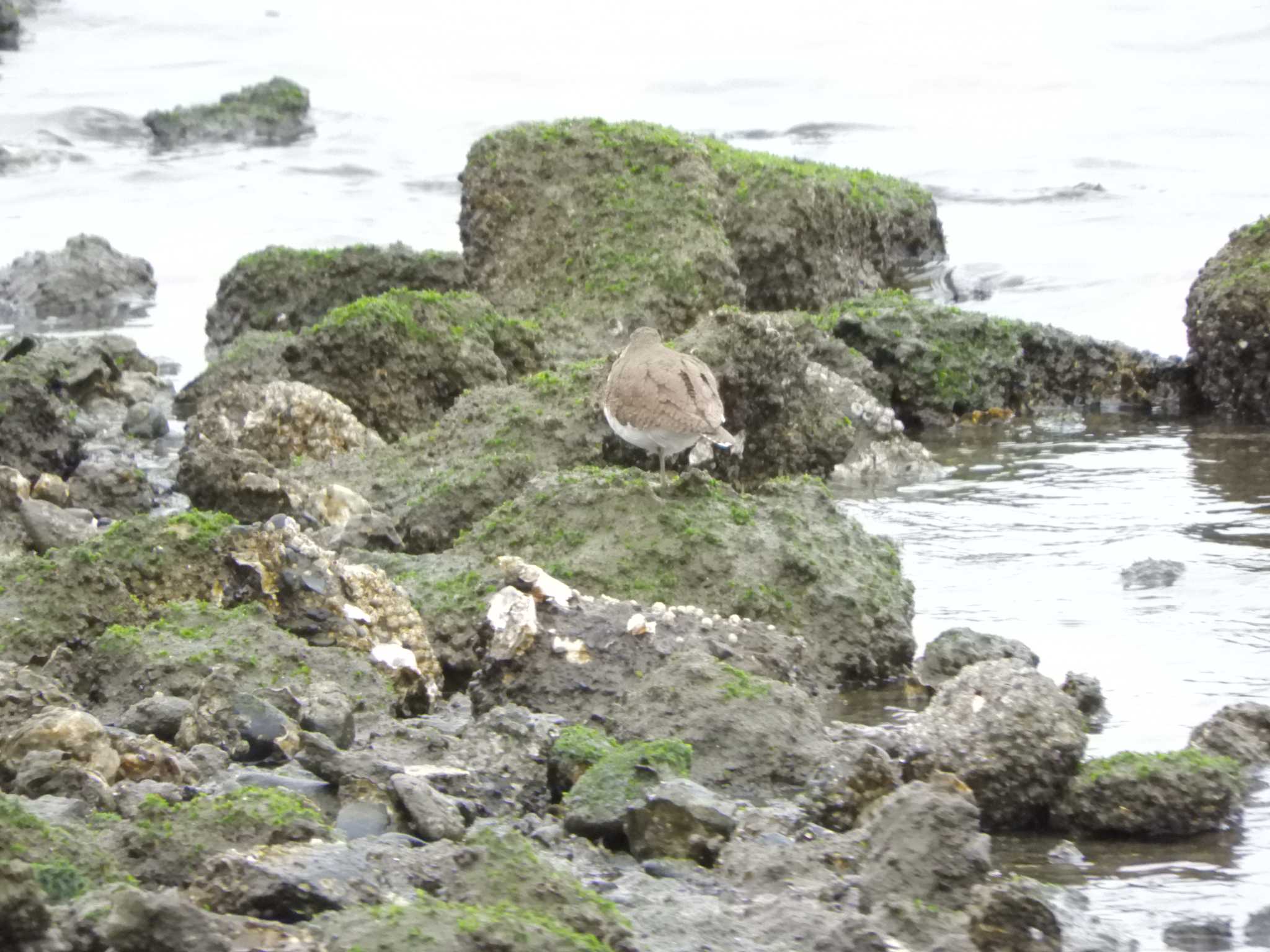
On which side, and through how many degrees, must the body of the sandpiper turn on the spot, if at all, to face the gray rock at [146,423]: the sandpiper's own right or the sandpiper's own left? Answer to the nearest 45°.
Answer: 0° — it already faces it

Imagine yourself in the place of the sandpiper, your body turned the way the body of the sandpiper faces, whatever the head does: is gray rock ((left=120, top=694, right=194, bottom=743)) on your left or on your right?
on your left

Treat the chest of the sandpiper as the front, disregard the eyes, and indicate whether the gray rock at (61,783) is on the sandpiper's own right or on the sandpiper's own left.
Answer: on the sandpiper's own left

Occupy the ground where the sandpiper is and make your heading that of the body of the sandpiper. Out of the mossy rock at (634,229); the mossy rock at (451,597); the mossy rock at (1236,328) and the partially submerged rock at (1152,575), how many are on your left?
1

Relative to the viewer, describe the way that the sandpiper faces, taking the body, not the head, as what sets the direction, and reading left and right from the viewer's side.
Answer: facing away from the viewer and to the left of the viewer

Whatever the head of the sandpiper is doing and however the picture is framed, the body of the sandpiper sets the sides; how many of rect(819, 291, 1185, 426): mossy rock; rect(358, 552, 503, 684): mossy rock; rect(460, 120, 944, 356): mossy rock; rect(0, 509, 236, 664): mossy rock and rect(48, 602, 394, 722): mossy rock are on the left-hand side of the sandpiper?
3

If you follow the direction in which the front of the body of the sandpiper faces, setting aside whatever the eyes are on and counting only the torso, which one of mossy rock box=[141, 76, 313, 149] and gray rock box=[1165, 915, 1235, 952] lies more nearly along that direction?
the mossy rock

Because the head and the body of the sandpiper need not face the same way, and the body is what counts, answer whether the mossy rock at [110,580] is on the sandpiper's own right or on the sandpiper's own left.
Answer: on the sandpiper's own left

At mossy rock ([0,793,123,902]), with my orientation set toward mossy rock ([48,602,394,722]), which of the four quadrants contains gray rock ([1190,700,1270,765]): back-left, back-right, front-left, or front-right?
front-right

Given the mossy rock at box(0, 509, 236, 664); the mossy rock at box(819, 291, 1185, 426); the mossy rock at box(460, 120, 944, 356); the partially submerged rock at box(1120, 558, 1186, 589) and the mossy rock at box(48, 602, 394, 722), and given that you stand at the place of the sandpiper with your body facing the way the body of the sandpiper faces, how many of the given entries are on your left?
2

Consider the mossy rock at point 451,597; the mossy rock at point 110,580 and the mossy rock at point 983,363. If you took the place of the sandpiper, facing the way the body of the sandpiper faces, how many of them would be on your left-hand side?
2

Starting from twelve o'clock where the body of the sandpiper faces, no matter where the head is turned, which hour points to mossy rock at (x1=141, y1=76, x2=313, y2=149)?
The mossy rock is roughly at 1 o'clock from the sandpiper.

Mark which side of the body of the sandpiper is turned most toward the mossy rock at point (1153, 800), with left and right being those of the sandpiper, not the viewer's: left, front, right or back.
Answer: back

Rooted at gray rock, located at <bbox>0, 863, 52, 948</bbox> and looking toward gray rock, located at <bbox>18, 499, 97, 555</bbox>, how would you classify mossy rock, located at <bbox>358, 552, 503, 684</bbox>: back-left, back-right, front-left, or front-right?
front-right

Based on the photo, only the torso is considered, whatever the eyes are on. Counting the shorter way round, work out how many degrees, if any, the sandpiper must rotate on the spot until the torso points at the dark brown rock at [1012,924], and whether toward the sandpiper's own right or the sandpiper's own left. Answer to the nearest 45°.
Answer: approximately 135° to the sandpiper's own left

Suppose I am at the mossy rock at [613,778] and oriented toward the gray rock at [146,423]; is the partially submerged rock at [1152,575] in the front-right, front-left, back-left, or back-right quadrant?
front-right

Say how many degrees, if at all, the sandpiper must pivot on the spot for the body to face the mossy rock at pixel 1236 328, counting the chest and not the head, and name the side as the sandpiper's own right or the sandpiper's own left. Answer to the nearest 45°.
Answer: approximately 90° to the sandpiper's own right

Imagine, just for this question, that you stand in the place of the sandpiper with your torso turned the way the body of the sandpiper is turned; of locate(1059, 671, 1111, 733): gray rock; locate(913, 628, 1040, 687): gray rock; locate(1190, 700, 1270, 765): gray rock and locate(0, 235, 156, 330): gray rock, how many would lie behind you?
3
